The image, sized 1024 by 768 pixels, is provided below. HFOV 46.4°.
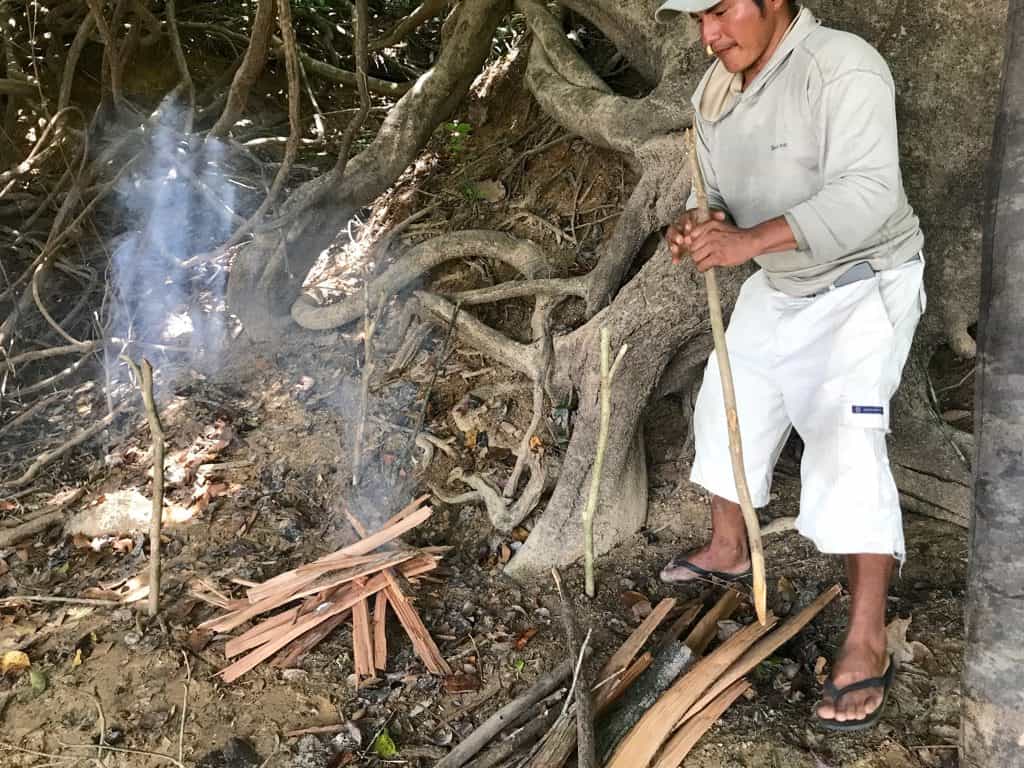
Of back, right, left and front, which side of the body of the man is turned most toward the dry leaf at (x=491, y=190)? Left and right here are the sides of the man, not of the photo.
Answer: right

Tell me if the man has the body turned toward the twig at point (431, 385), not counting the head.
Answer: no

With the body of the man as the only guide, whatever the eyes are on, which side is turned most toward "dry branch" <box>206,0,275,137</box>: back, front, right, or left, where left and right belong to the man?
right

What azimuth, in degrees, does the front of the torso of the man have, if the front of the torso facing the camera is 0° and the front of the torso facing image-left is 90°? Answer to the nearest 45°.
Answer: approximately 45°

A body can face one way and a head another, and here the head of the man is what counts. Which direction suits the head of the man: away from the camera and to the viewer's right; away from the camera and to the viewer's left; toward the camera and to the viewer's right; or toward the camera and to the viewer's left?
toward the camera and to the viewer's left

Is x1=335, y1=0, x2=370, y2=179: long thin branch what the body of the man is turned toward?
no

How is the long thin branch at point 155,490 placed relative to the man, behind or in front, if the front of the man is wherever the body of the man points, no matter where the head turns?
in front

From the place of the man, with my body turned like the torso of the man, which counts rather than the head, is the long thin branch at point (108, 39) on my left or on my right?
on my right

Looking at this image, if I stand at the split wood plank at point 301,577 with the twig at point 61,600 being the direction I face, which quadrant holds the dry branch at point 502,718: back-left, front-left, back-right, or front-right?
back-left

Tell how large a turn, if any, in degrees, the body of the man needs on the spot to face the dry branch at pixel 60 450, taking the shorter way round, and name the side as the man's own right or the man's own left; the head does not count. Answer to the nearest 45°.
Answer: approximately 45° to the man's own right

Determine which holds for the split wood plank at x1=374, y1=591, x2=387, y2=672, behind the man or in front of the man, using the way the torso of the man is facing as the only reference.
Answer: in front
